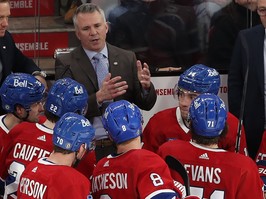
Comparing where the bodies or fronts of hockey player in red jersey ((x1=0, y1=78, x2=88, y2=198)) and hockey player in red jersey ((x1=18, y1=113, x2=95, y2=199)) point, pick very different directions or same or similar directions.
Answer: same or similar directions

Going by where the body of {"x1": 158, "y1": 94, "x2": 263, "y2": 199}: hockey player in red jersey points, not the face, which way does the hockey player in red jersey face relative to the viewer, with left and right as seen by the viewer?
facing away from the viewer

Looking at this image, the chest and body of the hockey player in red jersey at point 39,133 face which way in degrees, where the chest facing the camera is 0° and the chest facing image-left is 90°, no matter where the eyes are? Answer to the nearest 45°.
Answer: approximately 225°

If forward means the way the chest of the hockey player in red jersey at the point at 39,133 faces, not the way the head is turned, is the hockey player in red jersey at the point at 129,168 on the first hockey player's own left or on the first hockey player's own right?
on the first hockey player's own right

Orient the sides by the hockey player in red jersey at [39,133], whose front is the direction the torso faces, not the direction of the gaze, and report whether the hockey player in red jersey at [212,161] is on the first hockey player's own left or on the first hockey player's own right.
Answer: on the first hockey player's own right

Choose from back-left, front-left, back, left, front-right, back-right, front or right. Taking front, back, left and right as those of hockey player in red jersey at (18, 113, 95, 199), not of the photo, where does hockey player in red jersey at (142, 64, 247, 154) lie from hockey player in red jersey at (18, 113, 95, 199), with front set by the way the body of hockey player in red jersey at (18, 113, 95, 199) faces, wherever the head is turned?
front

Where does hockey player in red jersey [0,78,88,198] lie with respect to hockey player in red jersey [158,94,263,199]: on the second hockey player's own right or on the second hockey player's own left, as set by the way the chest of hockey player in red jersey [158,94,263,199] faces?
on the second hockey player's own left

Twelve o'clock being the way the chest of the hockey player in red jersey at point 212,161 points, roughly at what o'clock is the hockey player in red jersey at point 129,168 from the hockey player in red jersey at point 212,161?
the hockey player in red jersey at point 129,168 is roughly at 8 o'clock from the hockey player in red jersey at point 212,161.

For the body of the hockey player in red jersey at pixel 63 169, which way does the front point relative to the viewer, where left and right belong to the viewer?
facing away from the viewer and to the right of the viewer

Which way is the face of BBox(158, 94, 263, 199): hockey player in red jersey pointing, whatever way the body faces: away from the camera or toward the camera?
away from the camera

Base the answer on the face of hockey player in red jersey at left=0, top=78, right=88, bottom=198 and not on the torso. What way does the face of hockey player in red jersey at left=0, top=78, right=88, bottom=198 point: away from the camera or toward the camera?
away from the camera
